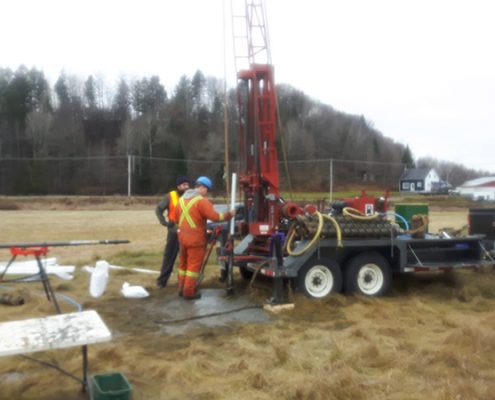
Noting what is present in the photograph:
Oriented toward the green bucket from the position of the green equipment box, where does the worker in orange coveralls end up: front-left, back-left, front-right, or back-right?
front-right

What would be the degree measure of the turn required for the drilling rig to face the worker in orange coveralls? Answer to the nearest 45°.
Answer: approximately 135° to its right

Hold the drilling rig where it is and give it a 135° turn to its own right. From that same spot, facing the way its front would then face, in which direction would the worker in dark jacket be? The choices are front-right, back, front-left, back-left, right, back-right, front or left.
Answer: front-right

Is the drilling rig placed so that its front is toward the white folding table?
no

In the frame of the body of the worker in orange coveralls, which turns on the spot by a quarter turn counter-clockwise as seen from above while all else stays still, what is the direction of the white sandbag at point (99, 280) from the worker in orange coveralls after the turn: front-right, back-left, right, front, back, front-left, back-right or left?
front-left

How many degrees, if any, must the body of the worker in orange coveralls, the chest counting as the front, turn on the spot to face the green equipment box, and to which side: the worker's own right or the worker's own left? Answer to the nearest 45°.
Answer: approximately 45° to the worker's own right

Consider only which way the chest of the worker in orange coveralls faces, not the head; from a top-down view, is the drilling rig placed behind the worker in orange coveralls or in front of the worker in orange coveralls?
in front

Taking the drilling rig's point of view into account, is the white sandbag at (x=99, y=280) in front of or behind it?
behind

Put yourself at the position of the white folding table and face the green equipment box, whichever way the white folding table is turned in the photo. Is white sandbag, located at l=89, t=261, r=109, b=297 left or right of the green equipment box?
left

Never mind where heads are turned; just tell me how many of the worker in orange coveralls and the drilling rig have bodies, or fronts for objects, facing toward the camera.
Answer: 0

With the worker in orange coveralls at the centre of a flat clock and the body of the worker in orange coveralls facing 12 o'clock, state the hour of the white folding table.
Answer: The white folding table is roughly at 5 o'clock from the worker in orange coveralls.

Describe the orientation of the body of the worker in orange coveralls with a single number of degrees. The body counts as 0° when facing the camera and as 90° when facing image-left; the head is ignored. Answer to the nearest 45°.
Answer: approximately 225°

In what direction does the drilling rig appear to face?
to the viewer's right
